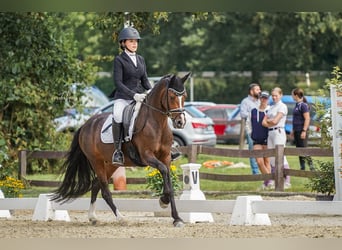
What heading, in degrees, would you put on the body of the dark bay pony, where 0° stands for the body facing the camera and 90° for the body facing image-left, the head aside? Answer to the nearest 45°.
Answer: approximately 315°

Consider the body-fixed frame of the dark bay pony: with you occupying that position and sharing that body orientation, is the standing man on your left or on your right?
on your left

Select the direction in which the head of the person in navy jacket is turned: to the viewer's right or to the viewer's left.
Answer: to the viewer's right

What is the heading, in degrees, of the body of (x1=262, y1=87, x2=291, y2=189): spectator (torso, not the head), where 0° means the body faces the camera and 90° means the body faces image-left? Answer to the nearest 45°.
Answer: approximately 45°

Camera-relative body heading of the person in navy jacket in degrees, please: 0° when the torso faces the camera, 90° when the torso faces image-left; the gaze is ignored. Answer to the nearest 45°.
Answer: approximately 315°

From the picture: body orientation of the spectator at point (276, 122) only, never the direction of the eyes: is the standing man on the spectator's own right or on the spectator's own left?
on the spectator's own right

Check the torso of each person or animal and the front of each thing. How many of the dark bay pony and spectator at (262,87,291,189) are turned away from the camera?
0

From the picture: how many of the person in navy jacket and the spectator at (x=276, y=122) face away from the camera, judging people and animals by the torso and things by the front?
0

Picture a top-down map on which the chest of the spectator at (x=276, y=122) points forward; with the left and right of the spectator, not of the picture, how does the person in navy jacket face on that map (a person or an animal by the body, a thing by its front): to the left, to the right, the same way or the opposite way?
to the left

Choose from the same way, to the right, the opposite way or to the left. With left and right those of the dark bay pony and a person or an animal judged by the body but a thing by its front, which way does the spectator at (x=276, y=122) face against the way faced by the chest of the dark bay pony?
to the right
